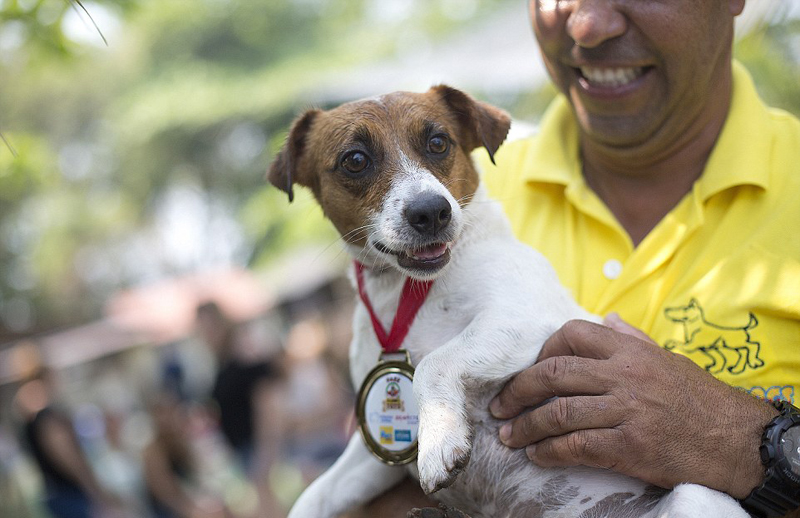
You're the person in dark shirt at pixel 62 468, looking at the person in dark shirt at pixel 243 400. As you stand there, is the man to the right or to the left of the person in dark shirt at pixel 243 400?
right

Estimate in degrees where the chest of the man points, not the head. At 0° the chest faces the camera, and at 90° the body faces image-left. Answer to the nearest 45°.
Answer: approximately 45°

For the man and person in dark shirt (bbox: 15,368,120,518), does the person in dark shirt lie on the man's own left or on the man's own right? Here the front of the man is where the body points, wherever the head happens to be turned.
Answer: on the man's own right
